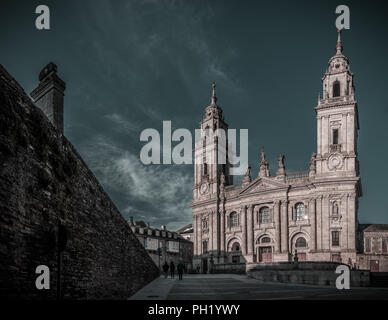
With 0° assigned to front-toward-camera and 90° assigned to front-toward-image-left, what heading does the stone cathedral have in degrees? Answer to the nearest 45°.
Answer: approximately 45°

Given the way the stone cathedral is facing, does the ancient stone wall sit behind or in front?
in front
